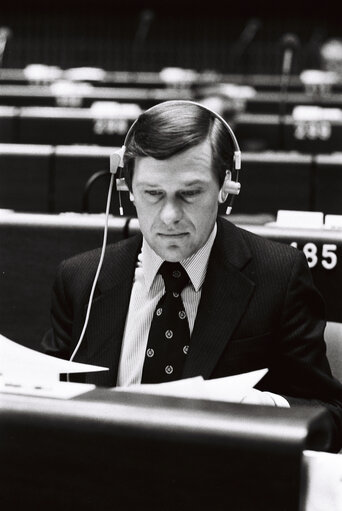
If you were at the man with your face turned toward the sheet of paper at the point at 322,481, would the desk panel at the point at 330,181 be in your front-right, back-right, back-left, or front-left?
back-left

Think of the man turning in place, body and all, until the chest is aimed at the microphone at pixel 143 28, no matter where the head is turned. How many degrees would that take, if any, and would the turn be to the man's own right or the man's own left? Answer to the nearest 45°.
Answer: approximately 180°

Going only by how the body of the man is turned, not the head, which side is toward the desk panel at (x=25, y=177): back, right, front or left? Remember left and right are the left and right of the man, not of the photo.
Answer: back

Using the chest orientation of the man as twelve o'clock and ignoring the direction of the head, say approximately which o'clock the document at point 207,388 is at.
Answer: The document is roughly at 12 o'clock from the man.

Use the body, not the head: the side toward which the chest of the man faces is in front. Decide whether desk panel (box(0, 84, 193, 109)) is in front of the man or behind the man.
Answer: behind

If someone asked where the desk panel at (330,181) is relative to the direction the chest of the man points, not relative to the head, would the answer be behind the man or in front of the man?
behind

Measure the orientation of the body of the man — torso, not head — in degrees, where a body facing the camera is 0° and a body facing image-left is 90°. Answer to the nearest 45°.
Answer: approximately 0°

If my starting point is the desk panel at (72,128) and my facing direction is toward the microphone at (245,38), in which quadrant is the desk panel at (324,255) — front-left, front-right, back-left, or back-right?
back-right

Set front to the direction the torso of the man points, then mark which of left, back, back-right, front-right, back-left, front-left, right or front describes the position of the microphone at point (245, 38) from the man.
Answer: back

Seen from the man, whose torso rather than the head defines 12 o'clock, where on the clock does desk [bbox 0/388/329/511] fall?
The desk is roughly at 12 o'clock from the man.

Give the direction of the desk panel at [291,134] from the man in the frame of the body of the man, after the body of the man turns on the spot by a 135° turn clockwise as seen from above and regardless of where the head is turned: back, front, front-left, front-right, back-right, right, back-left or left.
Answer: front-right

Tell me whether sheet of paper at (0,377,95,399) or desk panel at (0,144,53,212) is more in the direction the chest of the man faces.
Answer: the sheet of paper
